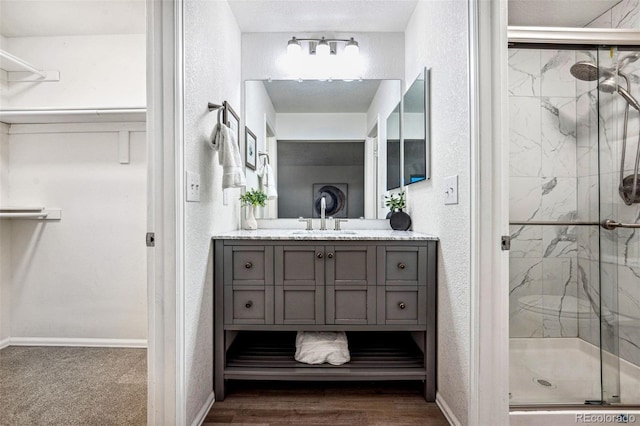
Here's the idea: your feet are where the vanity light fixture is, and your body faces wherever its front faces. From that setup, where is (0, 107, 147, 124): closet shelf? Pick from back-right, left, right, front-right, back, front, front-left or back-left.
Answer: right

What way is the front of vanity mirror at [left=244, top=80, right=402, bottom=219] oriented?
toward the camera

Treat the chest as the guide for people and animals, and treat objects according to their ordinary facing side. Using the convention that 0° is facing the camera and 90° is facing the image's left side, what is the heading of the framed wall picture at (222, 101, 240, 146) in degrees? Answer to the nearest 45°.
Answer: approximately 270°

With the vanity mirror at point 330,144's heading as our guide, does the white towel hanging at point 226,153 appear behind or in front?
in front

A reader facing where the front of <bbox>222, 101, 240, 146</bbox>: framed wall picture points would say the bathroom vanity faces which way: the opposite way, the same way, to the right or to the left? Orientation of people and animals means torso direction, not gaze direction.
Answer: to the right

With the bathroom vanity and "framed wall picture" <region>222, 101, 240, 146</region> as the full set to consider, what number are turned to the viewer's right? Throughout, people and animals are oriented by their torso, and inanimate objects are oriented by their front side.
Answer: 1

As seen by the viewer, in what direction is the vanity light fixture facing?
toward the camera

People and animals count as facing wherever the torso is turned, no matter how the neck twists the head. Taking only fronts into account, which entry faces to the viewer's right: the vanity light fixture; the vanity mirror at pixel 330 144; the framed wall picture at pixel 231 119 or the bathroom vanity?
the framed wall picture

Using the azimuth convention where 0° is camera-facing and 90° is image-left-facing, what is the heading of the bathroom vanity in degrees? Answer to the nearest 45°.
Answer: approximately 0°
